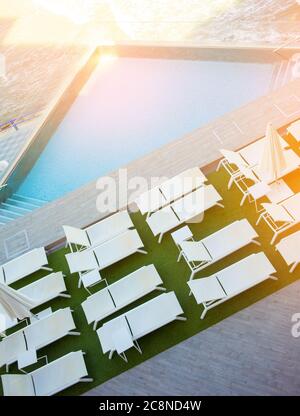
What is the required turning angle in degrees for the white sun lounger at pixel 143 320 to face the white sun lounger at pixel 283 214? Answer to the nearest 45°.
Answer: approximately 45° to its right

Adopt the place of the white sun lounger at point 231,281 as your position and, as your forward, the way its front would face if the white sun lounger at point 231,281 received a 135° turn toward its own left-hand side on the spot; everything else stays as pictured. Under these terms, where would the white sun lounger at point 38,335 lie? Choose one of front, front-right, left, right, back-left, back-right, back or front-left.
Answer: front

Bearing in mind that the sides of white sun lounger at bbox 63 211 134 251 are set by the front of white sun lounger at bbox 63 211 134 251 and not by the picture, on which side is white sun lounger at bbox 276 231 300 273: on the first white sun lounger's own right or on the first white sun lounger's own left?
on the first white sun lounger's own right

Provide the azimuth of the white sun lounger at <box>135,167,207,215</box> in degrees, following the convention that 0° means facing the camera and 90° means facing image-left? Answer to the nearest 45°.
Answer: approximately 225°

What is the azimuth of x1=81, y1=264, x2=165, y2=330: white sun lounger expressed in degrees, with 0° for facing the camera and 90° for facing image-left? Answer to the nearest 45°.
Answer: approximately 225°

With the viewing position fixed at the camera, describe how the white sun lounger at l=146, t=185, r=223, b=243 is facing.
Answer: facing away from the viewer and to the right of the viewer

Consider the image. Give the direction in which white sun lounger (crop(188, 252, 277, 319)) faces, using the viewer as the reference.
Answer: facing away from the viewer and to the right of the viewer

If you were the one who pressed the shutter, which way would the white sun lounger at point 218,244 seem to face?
facing away from the viewer and to the right of the viewer

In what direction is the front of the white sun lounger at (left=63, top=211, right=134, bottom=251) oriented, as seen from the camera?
facing away from the viewer and to the right of the viewer

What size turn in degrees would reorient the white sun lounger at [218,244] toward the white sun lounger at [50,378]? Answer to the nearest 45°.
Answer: approximately 135° to its left
